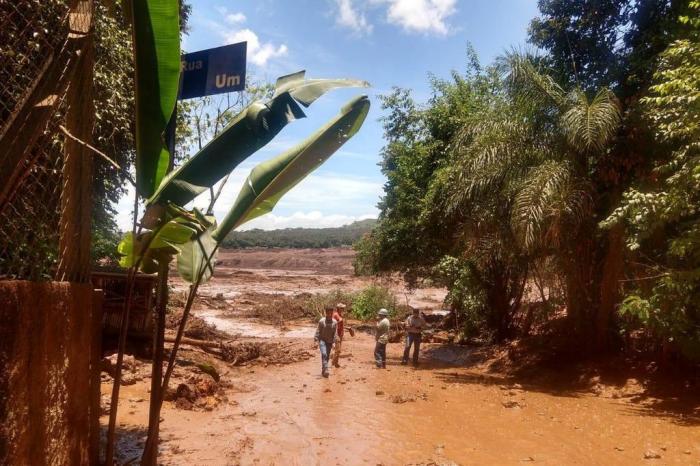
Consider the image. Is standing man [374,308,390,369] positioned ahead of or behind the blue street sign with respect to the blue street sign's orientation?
behind

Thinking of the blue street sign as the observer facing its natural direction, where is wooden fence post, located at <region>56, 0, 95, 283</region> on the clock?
The wooden fence post is roughly at 2 o'clock from the blue street sign.

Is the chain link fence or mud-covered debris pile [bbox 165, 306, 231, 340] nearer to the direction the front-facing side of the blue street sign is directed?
the chain link fence

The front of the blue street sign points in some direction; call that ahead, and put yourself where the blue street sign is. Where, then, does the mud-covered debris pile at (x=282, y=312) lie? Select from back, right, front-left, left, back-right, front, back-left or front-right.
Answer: back-right

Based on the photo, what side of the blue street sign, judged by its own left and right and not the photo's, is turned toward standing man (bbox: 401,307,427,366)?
back

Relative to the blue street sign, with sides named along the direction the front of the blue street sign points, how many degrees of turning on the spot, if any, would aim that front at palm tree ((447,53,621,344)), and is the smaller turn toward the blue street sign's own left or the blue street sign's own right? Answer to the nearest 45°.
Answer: approximately 180°

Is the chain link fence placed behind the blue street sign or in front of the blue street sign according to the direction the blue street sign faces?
in front

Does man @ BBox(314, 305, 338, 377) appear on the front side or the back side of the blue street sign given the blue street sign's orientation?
on the back side

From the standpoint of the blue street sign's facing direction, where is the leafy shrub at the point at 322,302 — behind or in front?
behind
